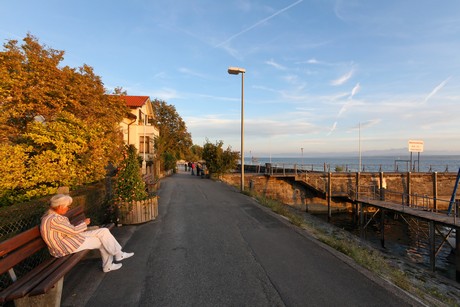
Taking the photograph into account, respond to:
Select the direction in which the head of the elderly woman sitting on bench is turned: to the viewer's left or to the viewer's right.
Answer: to the viewer's right

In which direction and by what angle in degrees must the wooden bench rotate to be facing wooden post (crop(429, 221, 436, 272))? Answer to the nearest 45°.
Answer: approximately 45° to its left

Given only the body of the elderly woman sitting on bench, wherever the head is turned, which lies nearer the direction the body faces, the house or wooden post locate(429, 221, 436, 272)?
the wooden post

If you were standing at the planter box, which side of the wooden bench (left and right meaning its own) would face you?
left

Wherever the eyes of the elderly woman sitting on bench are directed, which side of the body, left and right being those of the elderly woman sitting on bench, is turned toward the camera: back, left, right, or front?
right

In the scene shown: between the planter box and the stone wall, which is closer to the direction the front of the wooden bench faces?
the stone wall

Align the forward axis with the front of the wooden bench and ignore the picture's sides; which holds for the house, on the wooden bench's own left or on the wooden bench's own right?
on the wooden bench's own left

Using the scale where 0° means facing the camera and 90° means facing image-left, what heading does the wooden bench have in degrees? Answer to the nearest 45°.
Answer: approximately 315°

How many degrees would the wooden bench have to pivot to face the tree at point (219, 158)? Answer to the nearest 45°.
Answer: approximately 90° to its left

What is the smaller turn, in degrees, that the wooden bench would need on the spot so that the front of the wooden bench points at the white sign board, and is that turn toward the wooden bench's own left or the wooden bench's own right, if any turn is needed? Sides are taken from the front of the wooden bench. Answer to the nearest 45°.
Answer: approximately 45° to the wooden bench's own left
